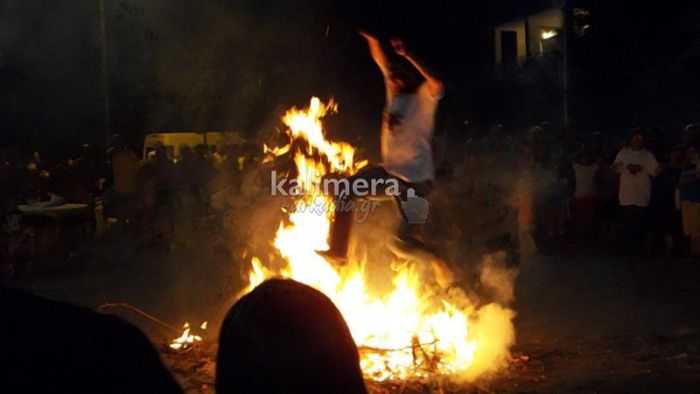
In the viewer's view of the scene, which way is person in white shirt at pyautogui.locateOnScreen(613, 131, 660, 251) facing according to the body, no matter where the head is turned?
toward the camera

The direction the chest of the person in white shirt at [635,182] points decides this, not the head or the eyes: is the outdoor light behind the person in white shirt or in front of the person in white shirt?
behind

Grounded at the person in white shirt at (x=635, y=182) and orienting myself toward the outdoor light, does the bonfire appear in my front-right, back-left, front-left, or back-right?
back-left

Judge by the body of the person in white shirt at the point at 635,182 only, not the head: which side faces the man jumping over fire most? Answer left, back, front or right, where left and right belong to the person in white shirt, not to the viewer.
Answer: front

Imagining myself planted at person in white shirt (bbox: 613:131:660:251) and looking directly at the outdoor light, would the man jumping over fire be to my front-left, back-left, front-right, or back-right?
back-left

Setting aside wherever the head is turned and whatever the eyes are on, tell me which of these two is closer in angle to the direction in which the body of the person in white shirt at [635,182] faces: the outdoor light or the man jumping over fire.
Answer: the man jumping over fire

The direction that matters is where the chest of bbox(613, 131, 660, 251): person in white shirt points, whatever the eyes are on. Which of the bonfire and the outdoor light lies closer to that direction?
the bonfire

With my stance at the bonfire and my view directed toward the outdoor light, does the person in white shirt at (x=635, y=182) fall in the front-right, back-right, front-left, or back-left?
front-right

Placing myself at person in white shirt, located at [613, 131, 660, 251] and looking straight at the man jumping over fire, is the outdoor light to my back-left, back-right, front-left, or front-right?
back-right

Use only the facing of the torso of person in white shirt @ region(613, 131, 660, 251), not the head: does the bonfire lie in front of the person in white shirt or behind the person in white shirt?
in front
